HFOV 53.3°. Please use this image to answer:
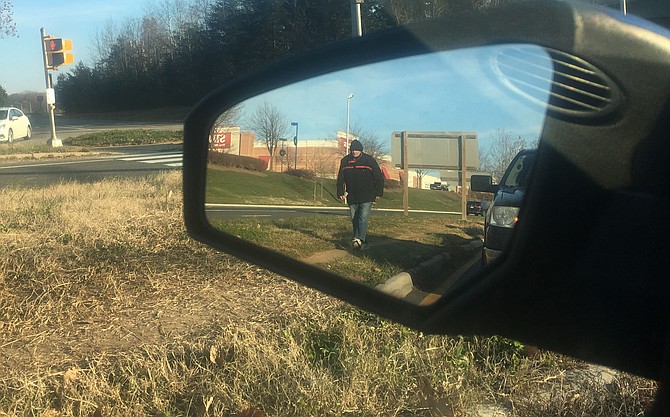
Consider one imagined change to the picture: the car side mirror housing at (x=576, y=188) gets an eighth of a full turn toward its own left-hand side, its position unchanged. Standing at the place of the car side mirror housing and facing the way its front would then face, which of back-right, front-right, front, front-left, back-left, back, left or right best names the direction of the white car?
back

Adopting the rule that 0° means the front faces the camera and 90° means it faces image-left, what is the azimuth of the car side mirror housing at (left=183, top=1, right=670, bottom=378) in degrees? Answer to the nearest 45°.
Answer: approximately 0°

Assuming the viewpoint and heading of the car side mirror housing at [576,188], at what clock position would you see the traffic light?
The traffic light is roughly at 5 o'clock from the car side mirror housing.
